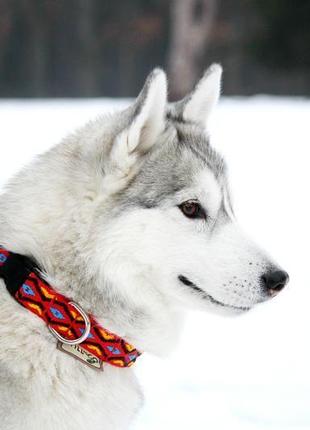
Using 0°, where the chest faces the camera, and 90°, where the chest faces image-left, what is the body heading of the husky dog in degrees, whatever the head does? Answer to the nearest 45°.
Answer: approximately 270°

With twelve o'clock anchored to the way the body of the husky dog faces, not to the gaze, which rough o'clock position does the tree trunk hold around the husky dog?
The tree trunk is roughly at 9 o'clock from the husky dog.
